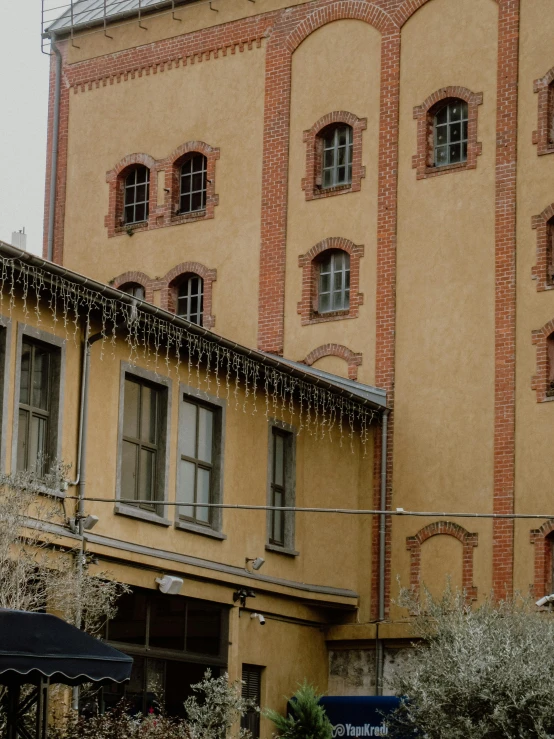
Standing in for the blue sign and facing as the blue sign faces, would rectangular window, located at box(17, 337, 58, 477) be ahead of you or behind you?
ahead

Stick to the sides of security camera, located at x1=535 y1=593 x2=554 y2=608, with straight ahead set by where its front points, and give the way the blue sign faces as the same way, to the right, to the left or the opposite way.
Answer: to the left

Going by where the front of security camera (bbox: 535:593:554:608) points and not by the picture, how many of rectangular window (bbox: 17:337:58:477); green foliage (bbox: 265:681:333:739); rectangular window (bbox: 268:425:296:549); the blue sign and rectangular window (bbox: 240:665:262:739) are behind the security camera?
0

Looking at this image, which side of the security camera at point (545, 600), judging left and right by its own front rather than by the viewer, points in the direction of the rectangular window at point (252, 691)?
front

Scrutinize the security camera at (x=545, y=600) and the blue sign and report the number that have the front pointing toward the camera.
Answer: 1

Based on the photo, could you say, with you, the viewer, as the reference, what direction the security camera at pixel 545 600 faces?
facing to the left of the viewer

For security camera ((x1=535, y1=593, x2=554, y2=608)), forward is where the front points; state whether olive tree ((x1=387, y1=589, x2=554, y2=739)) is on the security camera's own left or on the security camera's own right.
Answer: on the security camera's own left

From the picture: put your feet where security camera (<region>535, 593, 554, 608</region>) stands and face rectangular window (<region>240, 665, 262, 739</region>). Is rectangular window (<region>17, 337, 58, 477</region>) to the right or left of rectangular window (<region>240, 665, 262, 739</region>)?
left

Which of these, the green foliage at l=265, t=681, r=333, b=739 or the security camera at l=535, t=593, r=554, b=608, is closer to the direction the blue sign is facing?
the green foliage

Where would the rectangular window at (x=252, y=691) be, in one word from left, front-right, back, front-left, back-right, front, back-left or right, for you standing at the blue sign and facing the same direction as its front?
right

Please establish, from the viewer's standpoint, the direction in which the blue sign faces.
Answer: facing the viewer
